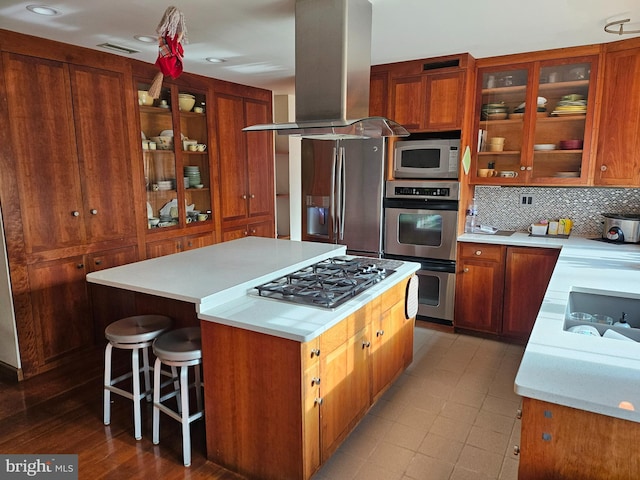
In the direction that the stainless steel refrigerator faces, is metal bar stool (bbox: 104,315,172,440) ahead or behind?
ahead

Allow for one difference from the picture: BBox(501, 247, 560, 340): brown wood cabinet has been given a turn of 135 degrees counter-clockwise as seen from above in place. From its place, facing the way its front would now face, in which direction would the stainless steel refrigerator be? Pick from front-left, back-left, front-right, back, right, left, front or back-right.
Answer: back-left

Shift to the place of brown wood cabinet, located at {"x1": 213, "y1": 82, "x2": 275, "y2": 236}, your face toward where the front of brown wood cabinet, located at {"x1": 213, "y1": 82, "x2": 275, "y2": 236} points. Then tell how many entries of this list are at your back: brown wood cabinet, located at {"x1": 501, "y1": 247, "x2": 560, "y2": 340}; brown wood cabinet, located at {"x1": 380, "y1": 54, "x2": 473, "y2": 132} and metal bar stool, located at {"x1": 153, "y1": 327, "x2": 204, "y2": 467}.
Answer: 0

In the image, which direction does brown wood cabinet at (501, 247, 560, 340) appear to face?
toward the camera

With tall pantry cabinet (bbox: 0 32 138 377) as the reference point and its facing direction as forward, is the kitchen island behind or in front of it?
in front

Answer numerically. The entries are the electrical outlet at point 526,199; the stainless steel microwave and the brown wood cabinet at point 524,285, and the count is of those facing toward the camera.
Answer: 3

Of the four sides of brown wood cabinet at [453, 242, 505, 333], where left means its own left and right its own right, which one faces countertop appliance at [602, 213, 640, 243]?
left

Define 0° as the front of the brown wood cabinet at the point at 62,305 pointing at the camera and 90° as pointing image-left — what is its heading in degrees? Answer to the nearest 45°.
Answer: approximately 315°

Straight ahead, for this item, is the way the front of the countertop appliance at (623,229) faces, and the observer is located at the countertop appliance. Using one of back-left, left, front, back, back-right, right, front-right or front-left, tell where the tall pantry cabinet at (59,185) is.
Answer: front

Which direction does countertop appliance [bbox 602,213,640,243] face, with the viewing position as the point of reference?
facing the viewer and to the left of the viewer

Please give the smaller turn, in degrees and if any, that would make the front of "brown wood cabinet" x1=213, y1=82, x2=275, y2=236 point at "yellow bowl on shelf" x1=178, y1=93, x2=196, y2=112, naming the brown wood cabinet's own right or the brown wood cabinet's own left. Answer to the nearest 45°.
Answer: approximately 90° to the brown wood cabinet's own right

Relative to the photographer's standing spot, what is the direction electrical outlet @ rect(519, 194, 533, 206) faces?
facing the viewer

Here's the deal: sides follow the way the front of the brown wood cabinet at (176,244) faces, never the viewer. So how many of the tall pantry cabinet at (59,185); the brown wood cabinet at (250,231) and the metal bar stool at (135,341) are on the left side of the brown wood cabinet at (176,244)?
1

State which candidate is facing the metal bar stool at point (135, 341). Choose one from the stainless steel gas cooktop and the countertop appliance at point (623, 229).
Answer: the countertop appliance

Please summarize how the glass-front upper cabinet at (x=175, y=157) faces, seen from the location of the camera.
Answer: facing the viewer and to the right of the viewer

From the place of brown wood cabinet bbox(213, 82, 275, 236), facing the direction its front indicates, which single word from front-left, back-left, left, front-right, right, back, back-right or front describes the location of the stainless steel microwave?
front

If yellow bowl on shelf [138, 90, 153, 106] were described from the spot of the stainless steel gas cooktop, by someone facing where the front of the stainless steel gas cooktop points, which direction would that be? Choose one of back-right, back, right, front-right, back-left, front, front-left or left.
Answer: back

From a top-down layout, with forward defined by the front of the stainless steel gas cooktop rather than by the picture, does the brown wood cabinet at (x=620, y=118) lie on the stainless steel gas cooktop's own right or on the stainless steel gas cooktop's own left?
on the stainless steel gas cooktop's own left

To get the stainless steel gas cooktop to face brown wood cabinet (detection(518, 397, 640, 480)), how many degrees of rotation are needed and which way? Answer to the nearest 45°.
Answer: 0° — it already faces it
